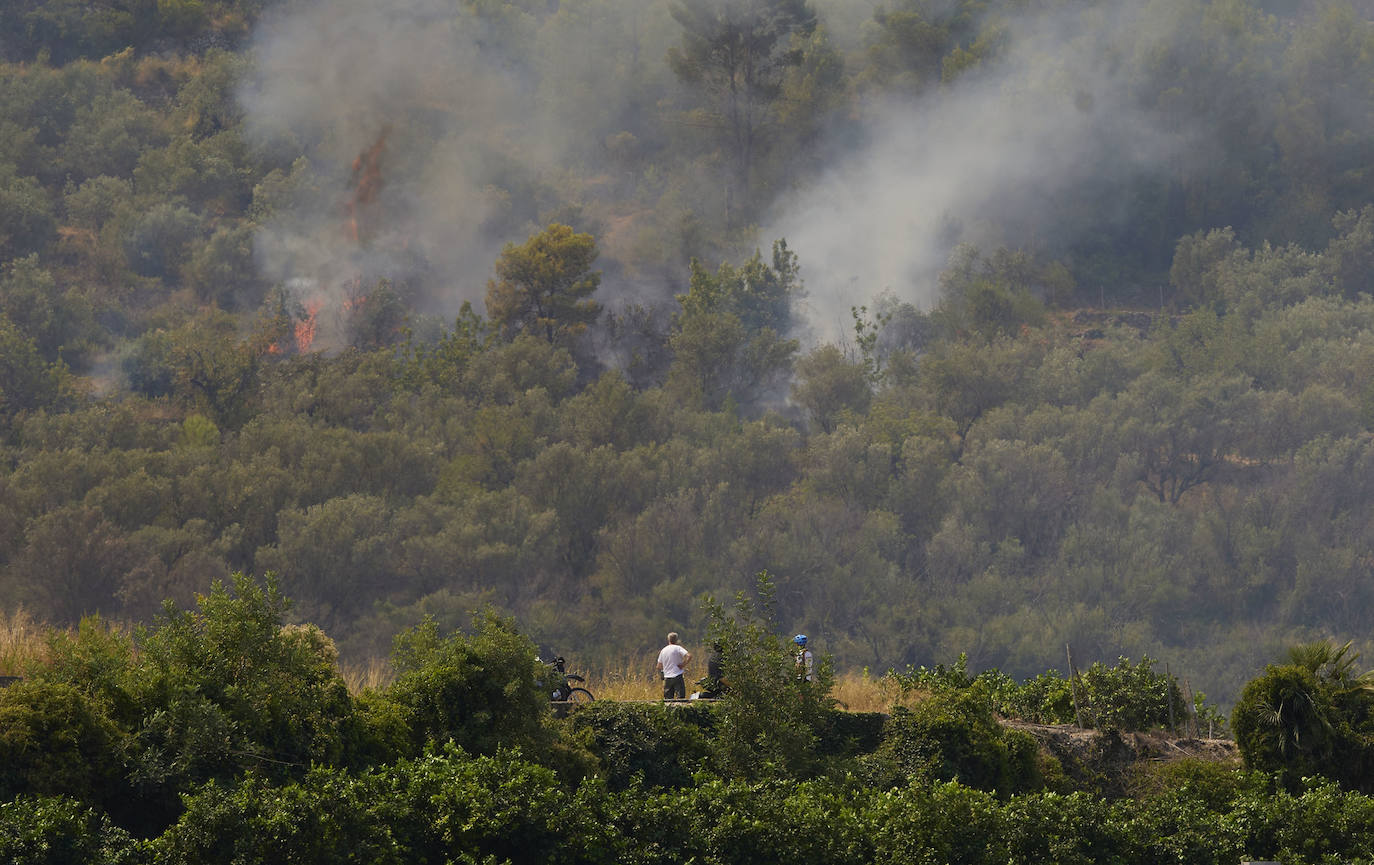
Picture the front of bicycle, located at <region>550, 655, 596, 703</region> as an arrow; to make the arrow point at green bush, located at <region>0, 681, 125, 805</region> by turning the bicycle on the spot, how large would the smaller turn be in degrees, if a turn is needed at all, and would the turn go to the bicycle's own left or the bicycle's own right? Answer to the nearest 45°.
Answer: approximately 45° to the bicycle's own left

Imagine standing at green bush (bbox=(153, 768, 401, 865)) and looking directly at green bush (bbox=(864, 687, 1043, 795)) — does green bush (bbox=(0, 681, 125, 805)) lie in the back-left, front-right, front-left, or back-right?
back-left

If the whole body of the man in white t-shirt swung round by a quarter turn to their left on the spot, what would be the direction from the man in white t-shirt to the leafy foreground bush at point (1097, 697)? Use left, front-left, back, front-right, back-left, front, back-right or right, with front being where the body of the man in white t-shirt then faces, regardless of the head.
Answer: back

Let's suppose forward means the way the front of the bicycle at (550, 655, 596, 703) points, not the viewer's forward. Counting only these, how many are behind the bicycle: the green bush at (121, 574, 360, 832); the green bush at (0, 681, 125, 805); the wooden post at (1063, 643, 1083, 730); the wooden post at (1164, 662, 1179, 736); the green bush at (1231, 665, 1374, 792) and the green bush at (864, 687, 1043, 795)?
4

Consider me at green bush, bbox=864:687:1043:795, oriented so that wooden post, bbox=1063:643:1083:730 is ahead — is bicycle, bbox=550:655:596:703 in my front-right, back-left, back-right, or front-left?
back-left

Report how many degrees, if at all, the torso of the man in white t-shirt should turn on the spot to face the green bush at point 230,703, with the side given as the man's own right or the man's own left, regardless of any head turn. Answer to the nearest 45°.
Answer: approximately 135° to the man's own left

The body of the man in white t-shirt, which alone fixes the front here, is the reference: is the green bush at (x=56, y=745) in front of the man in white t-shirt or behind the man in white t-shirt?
behind

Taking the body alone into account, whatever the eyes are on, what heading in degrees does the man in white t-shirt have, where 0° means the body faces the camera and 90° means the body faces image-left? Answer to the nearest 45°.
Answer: approximately 180°

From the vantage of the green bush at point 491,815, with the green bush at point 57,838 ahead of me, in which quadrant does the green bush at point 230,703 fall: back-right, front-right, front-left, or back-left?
front-right

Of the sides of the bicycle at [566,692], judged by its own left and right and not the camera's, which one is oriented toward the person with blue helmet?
back

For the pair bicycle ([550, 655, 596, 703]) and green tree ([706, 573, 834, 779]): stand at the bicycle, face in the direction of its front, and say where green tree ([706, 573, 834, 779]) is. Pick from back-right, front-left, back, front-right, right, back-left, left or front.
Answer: front

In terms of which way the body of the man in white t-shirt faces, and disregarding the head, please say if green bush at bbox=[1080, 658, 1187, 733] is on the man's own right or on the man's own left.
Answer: on the man's own right

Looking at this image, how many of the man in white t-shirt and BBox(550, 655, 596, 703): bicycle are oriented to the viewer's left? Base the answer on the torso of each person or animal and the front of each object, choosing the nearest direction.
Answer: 1

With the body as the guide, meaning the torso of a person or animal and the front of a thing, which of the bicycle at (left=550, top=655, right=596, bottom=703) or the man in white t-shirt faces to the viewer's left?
the bicycle

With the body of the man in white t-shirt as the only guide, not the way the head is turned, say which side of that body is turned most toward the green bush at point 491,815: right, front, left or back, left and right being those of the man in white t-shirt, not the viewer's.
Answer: back

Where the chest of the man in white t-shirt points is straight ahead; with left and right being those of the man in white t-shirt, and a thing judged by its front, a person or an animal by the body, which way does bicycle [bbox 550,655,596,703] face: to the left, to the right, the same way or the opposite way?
to the left
